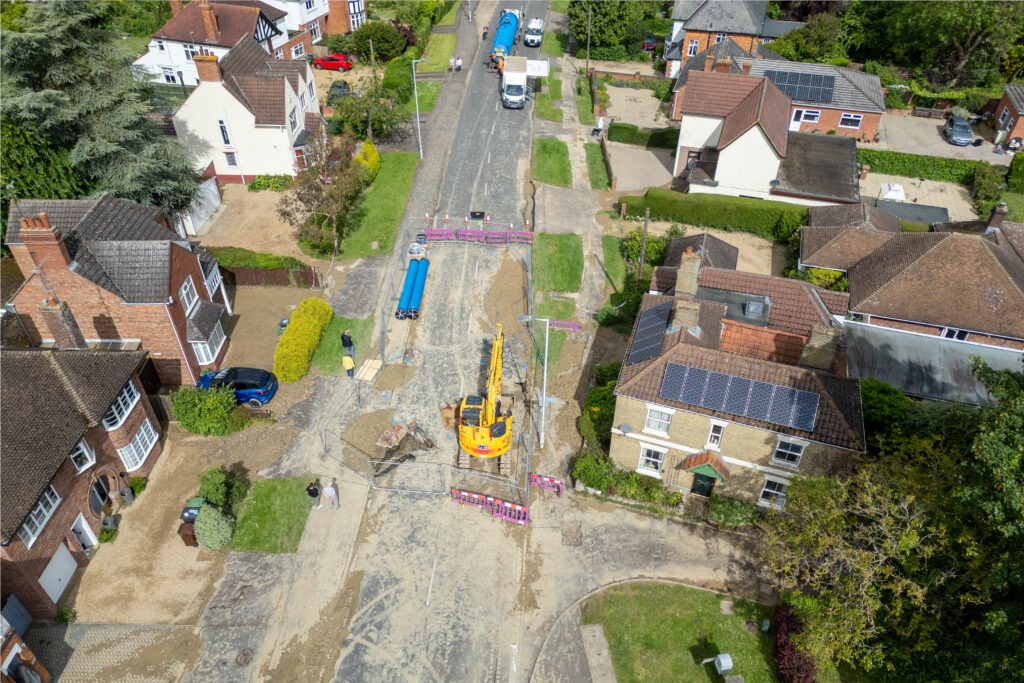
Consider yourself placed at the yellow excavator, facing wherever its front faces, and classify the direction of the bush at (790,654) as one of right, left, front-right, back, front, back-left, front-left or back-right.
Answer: back-right

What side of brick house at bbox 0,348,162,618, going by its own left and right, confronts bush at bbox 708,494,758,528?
front

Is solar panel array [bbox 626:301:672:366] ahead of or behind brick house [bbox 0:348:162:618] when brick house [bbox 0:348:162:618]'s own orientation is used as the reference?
ahead

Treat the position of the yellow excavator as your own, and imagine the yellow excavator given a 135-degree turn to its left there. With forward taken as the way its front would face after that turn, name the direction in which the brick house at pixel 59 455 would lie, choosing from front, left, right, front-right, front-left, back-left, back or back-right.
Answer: front-right

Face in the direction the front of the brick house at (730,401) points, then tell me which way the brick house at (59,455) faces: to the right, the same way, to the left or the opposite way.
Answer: to the left

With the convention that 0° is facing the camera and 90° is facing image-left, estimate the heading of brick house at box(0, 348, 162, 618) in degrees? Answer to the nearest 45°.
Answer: approximately 315°

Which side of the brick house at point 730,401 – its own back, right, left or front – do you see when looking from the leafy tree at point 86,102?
right

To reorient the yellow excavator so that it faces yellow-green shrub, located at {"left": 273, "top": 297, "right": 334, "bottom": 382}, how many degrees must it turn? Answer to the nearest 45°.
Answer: approximately 45° to its left

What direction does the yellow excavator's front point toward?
away from the camera

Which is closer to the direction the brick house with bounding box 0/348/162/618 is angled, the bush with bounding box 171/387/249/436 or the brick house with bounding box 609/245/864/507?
the brick house

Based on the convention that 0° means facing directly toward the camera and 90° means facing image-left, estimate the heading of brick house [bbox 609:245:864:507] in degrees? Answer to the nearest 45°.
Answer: approximately 0°

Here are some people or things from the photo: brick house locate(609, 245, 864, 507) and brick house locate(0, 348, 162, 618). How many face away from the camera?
0
